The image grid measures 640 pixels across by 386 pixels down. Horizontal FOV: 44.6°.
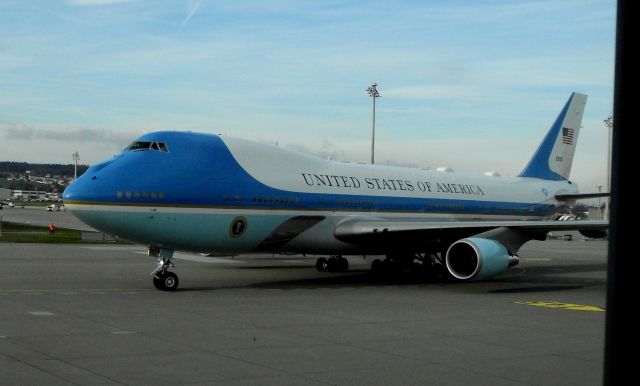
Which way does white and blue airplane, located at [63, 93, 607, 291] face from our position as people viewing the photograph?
facing the viewer and to the left of the viewer
